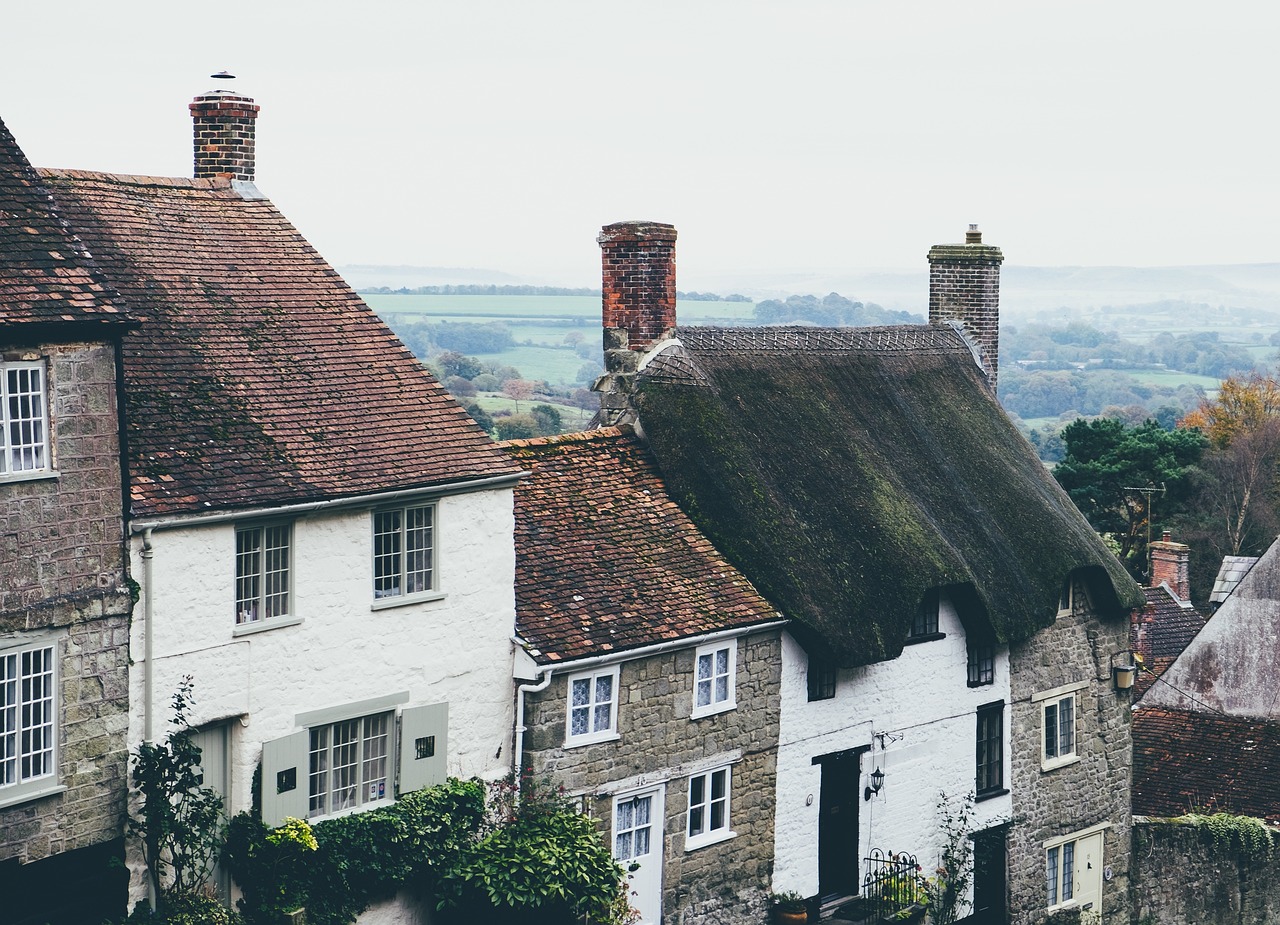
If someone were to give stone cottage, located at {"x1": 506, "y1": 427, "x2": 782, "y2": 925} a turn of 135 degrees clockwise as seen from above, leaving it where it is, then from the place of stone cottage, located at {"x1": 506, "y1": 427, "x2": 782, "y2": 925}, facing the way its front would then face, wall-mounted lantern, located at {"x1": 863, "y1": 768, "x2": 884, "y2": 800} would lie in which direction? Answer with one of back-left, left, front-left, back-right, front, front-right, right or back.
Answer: back-right

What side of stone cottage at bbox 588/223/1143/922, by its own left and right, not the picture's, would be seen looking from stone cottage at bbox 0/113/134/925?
right

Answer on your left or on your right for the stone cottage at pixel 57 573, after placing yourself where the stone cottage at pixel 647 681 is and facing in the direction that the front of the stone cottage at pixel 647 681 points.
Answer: on your right

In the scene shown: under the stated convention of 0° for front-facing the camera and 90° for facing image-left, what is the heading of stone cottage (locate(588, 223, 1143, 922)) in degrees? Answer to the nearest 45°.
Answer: approximately 315°

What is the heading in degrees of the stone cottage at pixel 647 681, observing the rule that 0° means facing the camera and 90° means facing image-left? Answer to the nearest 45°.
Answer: approximately 315°
